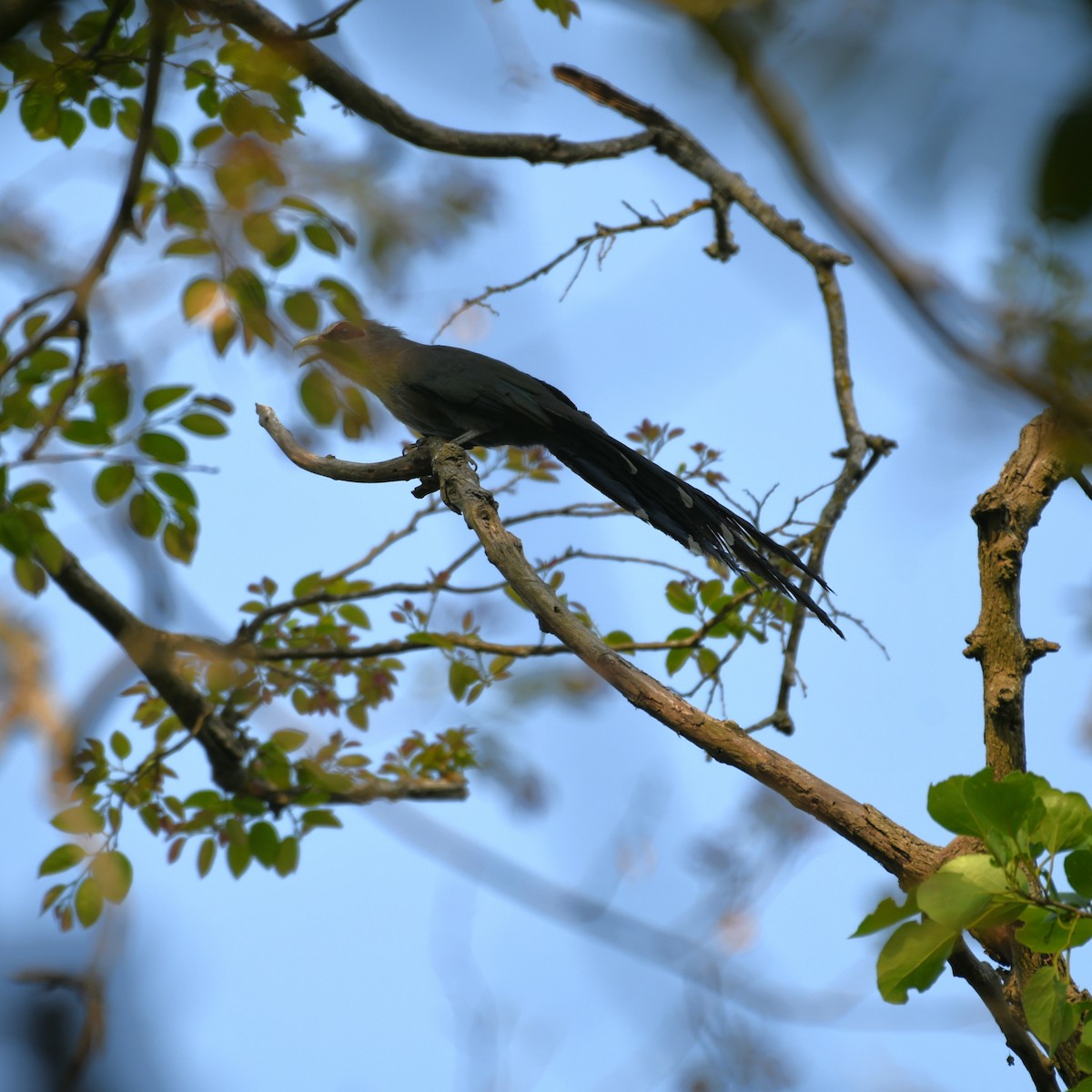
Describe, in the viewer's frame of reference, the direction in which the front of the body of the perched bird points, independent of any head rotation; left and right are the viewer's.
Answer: facing to the left of the viewer
